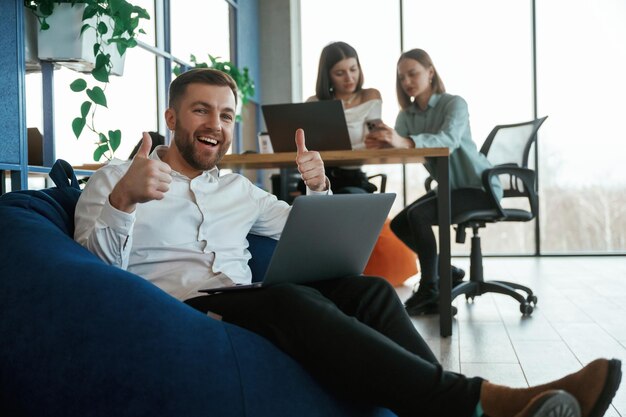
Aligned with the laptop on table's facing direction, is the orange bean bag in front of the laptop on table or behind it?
in front

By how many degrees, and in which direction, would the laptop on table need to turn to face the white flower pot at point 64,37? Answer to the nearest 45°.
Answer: approximately 90° to its left

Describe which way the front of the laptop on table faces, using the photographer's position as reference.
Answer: facing away from the viewer

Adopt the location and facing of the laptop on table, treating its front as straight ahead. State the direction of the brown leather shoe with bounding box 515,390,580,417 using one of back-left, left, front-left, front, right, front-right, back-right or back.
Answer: back

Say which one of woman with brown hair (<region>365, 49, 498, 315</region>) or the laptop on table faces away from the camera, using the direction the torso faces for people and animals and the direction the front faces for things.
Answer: the laptop on table

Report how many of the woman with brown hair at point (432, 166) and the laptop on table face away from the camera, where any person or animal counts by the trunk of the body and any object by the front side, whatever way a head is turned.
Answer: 1

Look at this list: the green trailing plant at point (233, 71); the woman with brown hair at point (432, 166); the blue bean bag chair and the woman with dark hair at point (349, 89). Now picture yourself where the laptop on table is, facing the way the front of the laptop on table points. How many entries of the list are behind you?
1

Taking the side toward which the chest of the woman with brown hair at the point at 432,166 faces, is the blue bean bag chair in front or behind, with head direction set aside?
in front

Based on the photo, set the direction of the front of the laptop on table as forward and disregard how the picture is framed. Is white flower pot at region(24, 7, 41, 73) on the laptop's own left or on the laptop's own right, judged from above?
on the laptop's own left

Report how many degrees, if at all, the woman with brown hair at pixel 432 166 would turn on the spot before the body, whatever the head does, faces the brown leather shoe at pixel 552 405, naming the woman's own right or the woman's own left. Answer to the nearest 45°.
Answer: approximately 45° to the woman's own left

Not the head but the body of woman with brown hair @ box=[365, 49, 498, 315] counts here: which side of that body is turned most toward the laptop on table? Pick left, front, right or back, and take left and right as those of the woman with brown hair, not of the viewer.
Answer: front

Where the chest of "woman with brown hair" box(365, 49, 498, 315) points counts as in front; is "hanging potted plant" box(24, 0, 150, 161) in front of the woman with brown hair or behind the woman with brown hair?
in front

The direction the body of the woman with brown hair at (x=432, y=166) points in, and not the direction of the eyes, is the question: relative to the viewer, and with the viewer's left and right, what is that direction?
facing the viewer and to the left of the viewer
